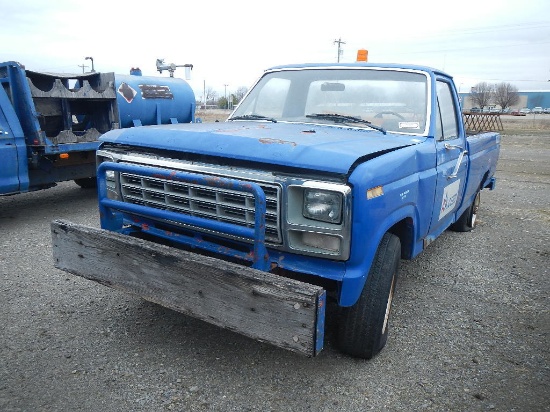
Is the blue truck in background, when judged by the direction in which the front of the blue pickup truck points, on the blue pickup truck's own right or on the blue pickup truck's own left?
on the blue pickup truck's own right

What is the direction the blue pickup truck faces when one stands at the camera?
facing the viewer and to the left of the viewer
